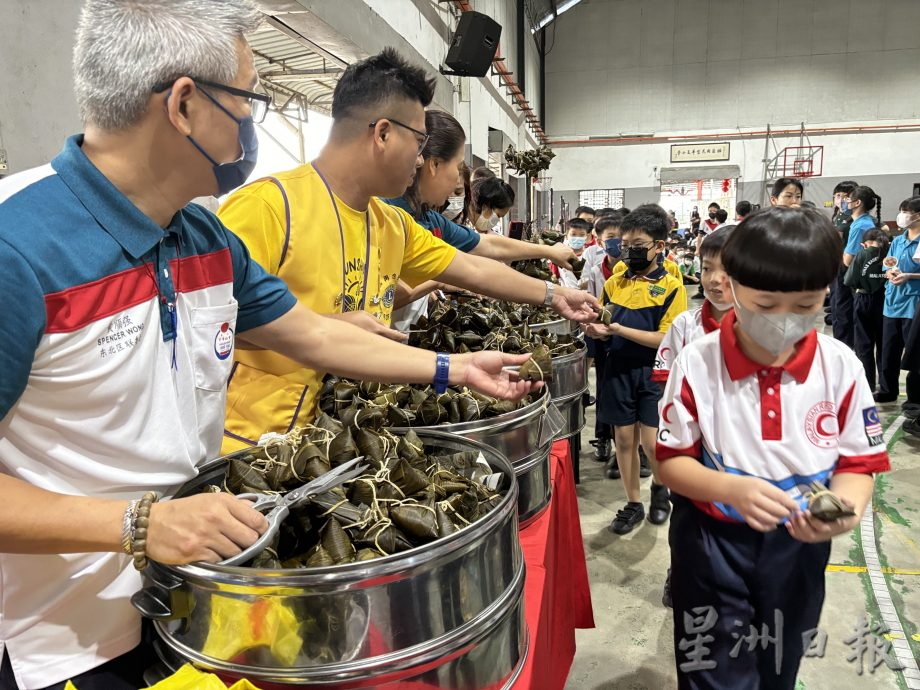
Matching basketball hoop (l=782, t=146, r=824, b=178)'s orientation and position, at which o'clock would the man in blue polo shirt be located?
The man in blue polo shirt is roughly at 12 o'clock from the basketball hoop.

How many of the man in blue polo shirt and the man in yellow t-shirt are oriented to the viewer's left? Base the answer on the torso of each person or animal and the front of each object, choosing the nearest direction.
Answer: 0

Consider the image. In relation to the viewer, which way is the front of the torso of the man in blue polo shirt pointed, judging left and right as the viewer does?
facing the viewer and to the right of the viewer

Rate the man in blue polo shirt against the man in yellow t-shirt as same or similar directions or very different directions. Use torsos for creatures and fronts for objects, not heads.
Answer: same or similar directions

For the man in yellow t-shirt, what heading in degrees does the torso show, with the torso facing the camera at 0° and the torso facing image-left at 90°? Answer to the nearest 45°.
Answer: approximately 315°

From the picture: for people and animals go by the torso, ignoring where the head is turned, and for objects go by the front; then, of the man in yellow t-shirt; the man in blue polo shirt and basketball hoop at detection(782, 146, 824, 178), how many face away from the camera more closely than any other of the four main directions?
0

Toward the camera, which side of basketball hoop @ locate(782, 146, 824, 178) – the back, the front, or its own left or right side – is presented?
front

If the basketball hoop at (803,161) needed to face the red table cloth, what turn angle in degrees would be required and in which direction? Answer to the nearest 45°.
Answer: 0° — it already faces it

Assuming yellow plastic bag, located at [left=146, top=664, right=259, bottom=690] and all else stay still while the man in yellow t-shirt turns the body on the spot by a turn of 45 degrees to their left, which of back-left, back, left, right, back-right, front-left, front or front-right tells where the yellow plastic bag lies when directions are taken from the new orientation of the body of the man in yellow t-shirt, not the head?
right

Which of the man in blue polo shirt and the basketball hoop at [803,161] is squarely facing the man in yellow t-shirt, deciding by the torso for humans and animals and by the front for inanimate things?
the basketball hoop

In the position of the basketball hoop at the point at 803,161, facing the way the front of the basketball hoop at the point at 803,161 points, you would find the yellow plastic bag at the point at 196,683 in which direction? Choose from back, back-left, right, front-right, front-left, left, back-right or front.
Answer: front

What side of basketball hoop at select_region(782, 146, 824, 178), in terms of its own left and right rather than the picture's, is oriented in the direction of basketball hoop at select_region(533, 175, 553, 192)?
right

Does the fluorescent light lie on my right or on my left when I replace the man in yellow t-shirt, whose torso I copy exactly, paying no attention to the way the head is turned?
on my left

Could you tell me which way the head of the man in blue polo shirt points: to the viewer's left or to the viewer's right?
to the viewer's right

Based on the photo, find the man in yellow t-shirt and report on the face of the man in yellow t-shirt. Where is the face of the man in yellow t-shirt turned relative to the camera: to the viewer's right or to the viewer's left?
to the viewer's right
